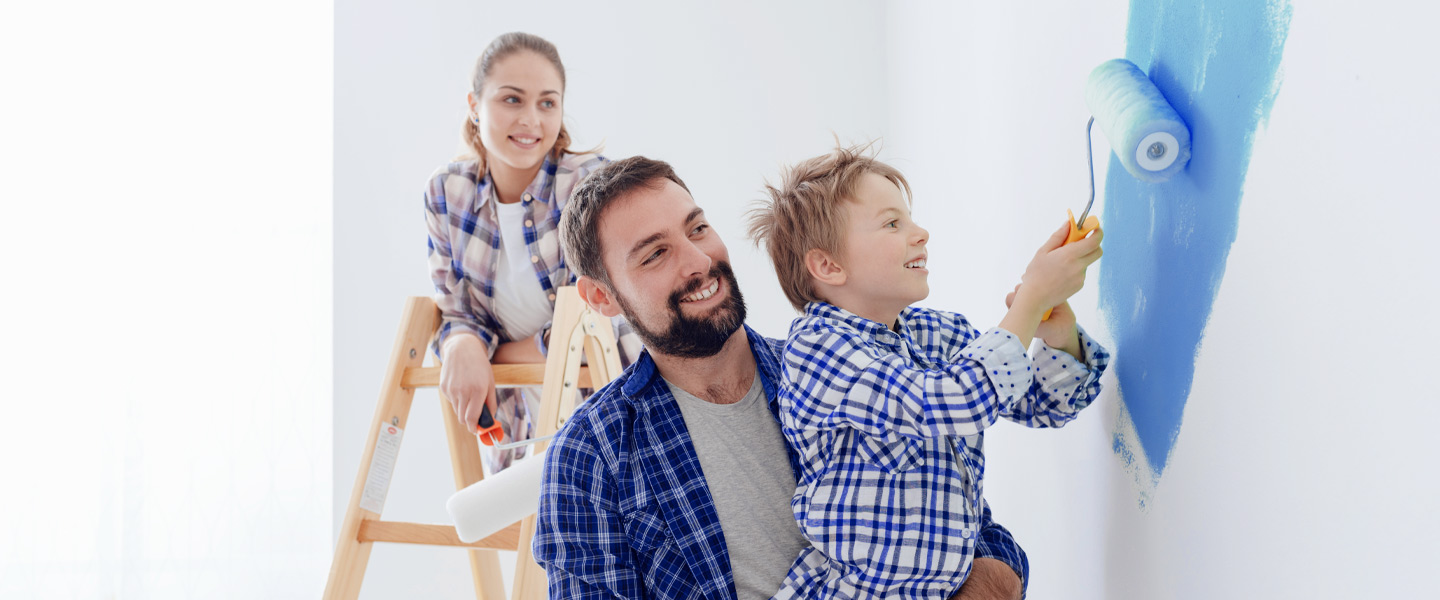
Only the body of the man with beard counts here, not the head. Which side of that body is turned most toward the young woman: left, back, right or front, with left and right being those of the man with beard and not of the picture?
back

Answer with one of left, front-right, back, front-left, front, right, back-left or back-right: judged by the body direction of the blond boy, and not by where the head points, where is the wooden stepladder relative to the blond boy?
back-left

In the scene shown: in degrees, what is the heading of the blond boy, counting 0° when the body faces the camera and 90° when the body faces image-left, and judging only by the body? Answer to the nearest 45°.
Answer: approximately 270°

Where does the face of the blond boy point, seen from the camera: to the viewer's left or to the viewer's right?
to the viewer's right

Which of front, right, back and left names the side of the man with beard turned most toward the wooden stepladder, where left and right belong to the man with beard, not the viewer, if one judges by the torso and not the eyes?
back

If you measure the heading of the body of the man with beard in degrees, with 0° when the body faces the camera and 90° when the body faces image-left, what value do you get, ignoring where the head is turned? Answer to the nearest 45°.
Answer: approximately 315°

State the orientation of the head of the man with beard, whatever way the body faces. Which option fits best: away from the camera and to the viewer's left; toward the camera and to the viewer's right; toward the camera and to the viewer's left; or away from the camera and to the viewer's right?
toward the camera and to the viewer's right
